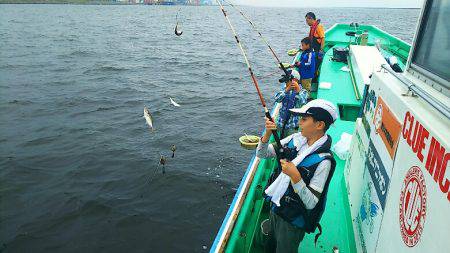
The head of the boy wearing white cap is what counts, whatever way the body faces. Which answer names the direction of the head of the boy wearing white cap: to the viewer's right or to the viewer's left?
to the viewer's left

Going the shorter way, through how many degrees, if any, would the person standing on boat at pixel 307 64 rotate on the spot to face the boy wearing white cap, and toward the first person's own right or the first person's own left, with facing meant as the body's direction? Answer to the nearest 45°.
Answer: approximately 90° to the first person's own left

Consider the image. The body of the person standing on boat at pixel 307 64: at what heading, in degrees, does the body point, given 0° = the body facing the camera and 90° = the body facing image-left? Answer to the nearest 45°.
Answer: approximately 90°
